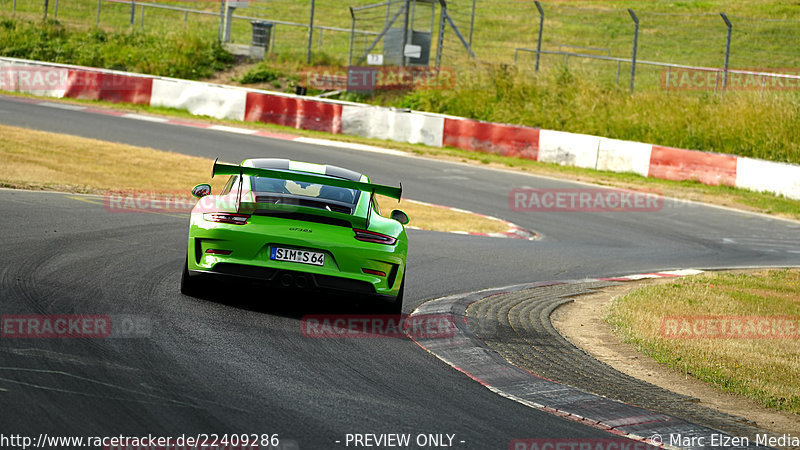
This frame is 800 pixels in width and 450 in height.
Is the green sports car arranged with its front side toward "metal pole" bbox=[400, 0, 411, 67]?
yes

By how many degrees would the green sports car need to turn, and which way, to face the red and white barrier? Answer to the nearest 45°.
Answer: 0° — it already faces it

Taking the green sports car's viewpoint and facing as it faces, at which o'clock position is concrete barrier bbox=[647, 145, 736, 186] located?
The concrete barrier is roughly at 1 o'clock from the green sports car.

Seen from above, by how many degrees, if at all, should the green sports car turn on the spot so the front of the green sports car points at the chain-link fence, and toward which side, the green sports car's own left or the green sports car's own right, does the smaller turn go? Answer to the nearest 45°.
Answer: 0° — it already faces it

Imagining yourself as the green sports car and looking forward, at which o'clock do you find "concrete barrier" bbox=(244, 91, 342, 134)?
The concrete barrier is roughly at 12 o'clock from the green sports car.

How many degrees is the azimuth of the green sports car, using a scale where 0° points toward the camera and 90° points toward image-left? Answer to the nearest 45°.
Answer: approximately 180°
